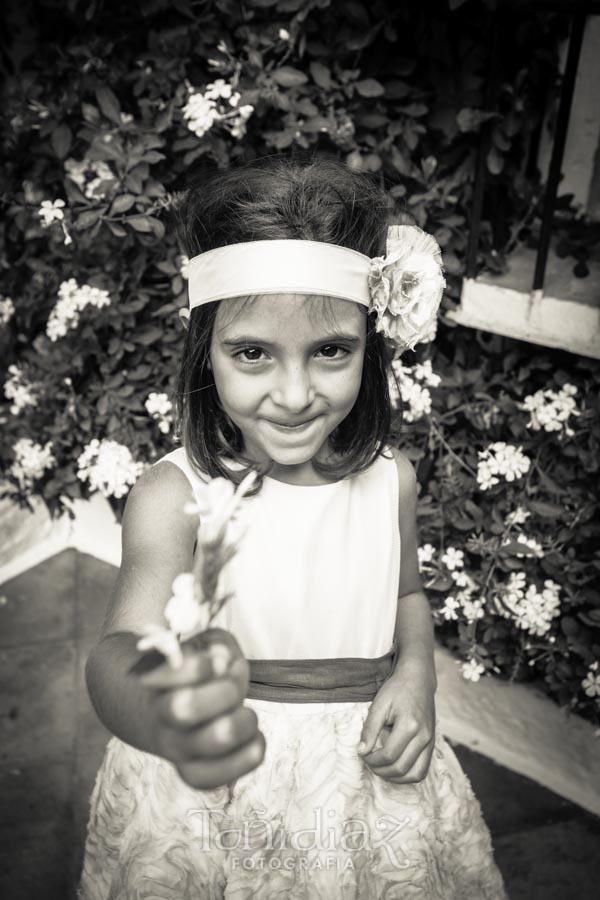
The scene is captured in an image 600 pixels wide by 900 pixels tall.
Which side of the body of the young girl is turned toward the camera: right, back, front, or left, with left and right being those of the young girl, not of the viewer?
front
